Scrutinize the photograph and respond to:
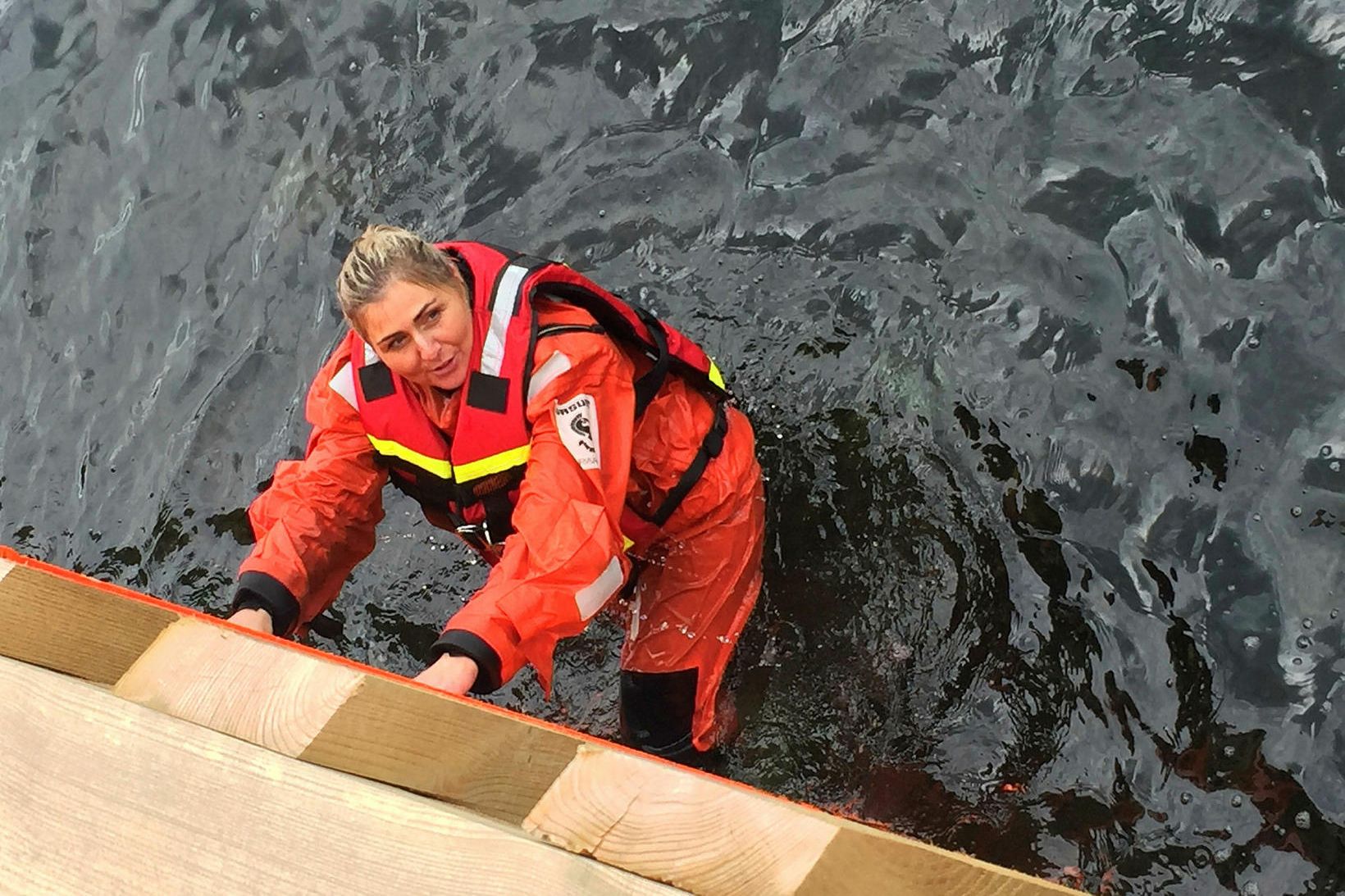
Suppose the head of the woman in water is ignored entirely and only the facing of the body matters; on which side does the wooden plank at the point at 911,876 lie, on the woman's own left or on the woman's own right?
on the woman's own left

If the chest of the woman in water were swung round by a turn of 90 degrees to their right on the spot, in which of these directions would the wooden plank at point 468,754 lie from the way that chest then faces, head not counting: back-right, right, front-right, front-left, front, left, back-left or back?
back-left

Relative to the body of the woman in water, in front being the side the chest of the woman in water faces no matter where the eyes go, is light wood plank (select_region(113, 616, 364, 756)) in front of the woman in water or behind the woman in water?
in front

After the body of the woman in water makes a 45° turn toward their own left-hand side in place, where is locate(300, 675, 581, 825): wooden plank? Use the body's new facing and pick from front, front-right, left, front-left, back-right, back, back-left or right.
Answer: front

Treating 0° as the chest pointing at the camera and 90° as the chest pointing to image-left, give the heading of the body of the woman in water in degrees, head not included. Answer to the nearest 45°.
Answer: approximately 45°
